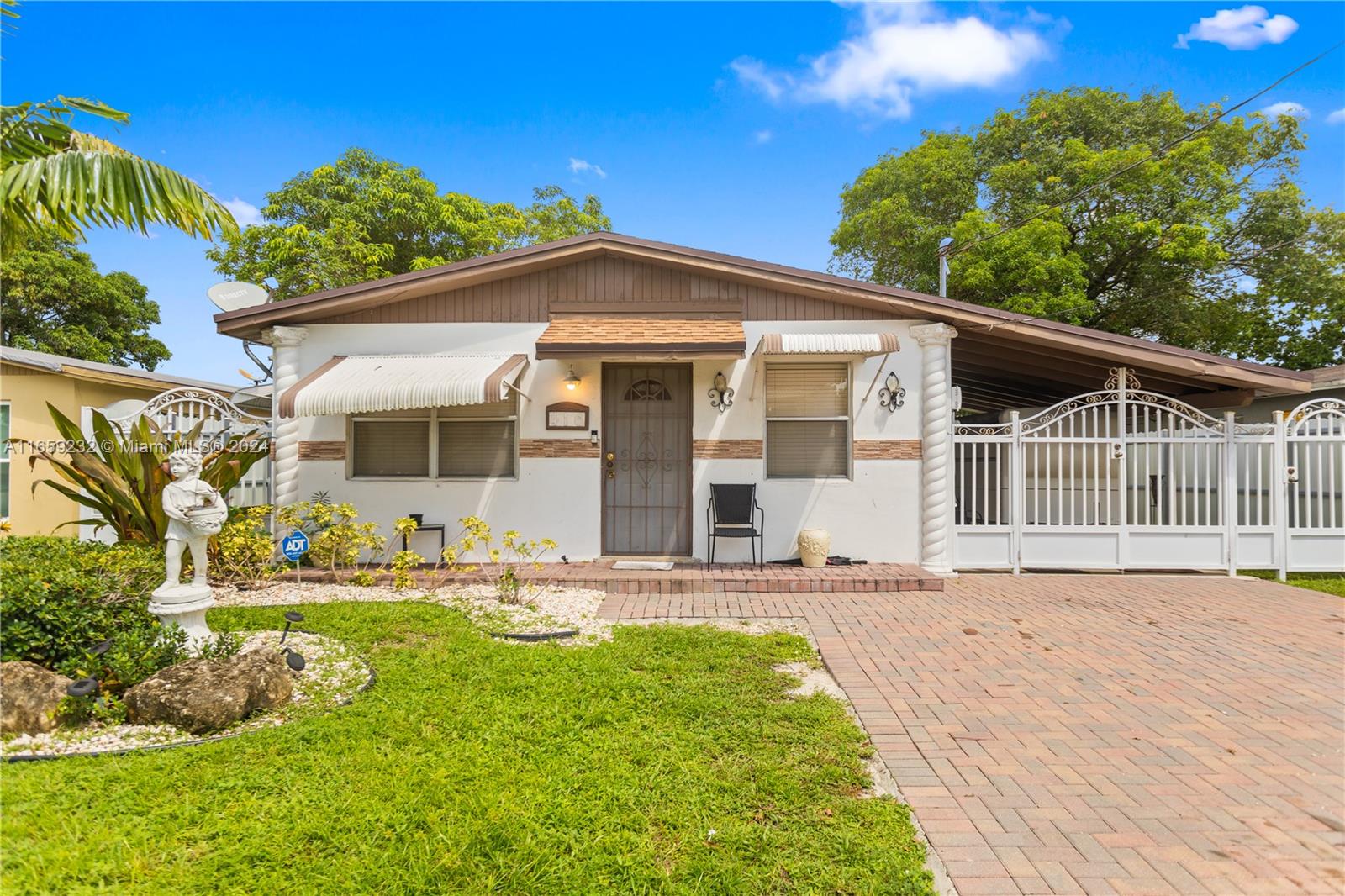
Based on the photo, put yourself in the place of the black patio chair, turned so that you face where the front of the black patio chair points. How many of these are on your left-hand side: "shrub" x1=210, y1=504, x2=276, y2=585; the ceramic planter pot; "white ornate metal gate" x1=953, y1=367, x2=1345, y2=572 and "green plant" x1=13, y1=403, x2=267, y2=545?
2

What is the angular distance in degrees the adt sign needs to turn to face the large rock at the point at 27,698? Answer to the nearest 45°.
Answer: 0° — it already faces it

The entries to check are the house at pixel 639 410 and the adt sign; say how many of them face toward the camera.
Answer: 2

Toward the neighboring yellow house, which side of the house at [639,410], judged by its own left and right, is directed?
right

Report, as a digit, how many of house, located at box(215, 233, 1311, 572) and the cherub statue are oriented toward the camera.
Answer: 2

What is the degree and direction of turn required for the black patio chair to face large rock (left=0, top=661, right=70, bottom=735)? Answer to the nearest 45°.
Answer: approximately 45° to its right

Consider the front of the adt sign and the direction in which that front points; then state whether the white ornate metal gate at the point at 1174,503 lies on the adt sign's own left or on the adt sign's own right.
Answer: on the adt sign's own left

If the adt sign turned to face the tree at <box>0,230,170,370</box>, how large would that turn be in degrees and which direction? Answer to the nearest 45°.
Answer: approximately 180°

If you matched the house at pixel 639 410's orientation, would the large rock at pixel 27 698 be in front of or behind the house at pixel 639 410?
in front

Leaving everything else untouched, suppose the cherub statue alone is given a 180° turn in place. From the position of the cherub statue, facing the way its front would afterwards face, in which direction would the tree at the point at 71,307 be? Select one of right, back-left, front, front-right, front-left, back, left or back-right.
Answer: front
